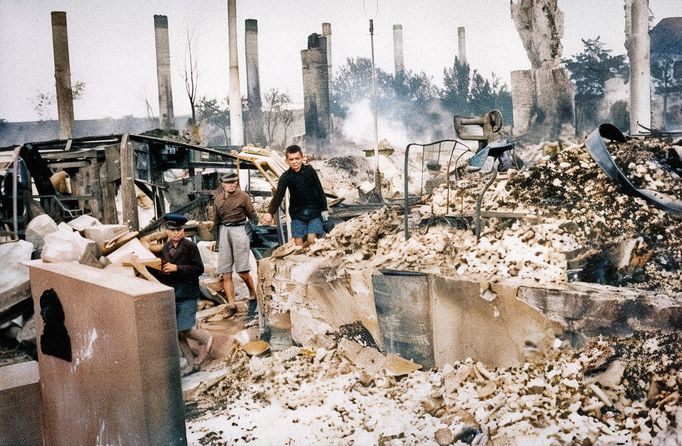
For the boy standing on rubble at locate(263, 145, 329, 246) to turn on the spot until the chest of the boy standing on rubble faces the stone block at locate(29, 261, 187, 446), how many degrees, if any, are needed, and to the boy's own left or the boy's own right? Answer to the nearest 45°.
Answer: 0° — they already face it

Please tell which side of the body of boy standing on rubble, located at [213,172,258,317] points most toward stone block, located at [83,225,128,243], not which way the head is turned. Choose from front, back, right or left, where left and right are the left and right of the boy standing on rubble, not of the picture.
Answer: right

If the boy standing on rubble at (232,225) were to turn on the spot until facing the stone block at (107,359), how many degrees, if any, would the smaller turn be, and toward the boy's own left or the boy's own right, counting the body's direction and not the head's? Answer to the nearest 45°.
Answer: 0° — they already face it

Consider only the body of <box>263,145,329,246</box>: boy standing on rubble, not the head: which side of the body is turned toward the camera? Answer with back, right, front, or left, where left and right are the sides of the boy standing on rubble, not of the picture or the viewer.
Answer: front

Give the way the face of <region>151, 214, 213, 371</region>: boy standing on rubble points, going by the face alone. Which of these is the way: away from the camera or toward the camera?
toward the camera

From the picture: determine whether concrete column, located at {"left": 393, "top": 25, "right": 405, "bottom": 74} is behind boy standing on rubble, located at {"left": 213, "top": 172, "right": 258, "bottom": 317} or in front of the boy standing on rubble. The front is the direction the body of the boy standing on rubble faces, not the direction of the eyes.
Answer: behind

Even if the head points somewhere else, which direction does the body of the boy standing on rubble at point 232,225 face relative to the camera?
toward the camera

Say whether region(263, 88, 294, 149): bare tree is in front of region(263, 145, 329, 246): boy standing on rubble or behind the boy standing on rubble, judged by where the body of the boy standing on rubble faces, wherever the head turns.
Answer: behind

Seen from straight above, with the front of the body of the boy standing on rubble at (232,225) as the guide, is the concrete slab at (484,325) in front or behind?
in front

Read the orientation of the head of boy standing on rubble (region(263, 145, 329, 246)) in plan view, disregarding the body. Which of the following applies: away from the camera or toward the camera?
toward the camera

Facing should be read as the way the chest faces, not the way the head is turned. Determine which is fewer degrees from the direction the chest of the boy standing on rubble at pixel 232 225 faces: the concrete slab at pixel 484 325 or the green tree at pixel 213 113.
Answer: the concrete slab

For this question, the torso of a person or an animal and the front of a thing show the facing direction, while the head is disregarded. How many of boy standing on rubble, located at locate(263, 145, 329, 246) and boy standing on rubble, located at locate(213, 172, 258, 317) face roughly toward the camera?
2

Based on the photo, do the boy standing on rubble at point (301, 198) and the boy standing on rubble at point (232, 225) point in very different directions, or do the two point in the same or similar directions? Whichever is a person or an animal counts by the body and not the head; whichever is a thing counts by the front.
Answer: same or similar directions
